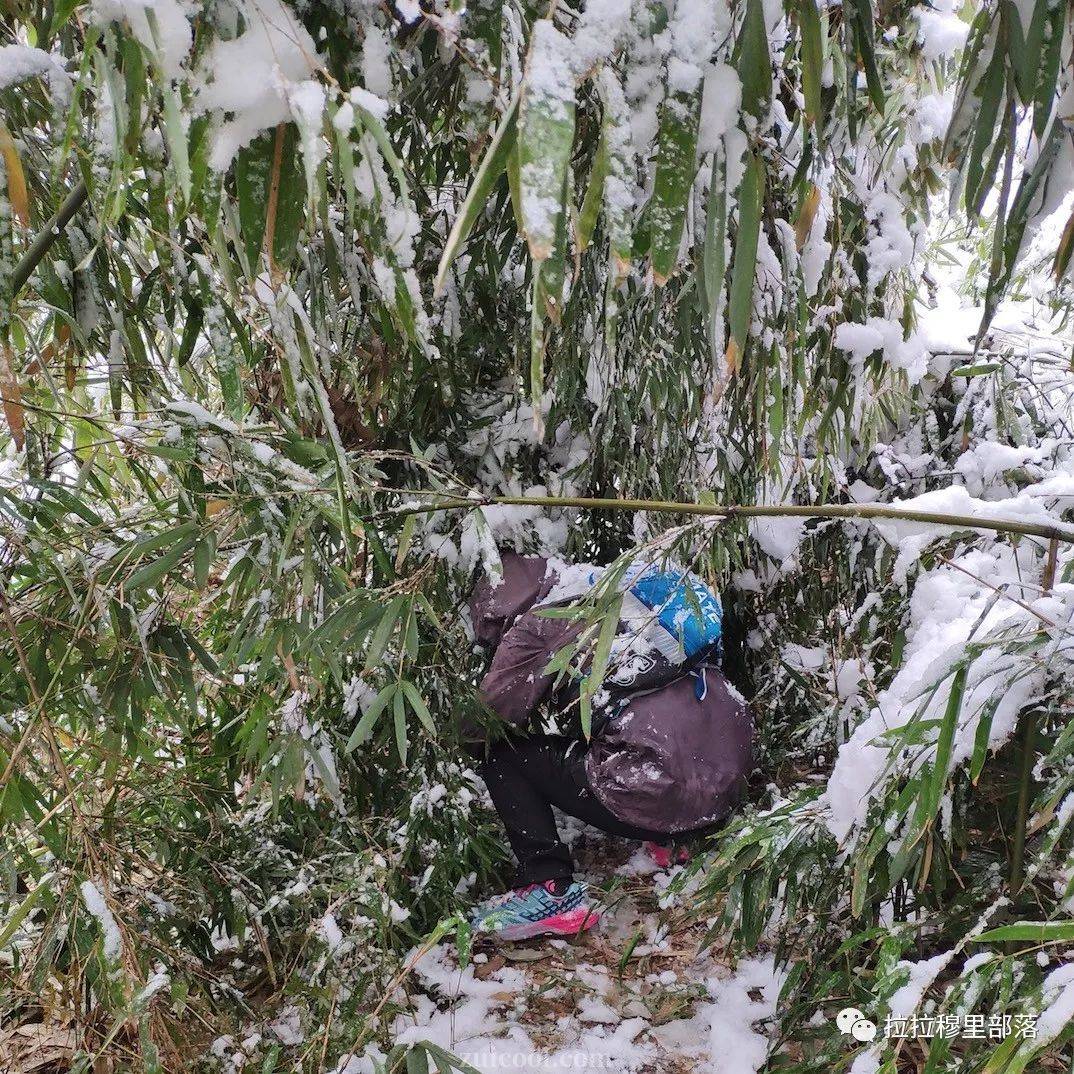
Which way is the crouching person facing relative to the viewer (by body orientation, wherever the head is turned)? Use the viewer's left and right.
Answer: facing to the left of the viewer
